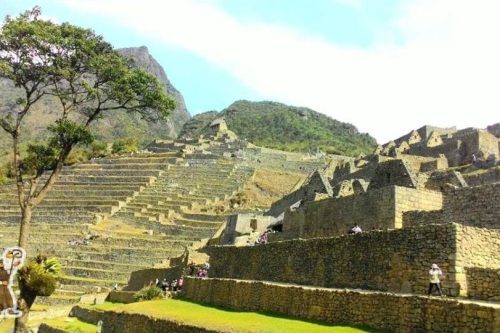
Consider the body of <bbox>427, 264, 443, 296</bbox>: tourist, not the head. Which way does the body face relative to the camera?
toward the camera

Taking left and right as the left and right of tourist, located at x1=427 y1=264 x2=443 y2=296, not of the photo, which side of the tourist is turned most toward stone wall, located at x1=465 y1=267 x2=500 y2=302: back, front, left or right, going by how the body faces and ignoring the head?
left

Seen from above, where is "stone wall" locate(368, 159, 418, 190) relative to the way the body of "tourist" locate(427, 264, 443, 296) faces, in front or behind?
behind

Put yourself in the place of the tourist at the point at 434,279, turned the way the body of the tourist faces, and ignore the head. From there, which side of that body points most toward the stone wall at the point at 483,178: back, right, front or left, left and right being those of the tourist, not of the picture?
back

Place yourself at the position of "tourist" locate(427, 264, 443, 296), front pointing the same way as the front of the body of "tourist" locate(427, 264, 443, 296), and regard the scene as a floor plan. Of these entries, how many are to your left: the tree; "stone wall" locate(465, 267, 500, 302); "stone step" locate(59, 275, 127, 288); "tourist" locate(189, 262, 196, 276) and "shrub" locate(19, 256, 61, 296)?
1

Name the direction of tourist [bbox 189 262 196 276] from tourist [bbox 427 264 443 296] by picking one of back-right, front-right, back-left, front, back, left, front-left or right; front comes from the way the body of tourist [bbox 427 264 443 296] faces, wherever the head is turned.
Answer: back-right

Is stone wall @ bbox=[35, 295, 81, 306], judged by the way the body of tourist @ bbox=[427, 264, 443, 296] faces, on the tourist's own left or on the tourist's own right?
on the tourist's own right

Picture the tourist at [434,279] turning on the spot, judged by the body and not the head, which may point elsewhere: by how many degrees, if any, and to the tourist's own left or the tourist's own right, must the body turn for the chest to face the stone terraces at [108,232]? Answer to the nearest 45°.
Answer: approximately 135° to the tourist's own right

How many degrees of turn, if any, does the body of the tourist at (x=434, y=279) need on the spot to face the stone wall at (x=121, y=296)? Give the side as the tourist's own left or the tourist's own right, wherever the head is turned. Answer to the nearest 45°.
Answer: approximately 135° to the tourist's own right

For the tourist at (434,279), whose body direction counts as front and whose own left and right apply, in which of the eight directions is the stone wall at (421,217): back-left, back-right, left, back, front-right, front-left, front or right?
back

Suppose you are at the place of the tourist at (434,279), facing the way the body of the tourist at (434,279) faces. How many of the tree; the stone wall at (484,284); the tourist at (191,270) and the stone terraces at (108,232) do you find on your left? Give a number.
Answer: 1

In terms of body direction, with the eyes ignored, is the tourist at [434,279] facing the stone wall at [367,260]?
no

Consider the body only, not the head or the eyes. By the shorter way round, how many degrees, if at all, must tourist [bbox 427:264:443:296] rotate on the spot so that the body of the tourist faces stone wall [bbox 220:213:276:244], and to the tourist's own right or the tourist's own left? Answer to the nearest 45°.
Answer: approximately 135° to the tourist's own right

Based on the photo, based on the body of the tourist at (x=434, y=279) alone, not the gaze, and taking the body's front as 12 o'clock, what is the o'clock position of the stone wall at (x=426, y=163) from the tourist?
The stone wall is roughly at 6 o'clock from the tourist.
